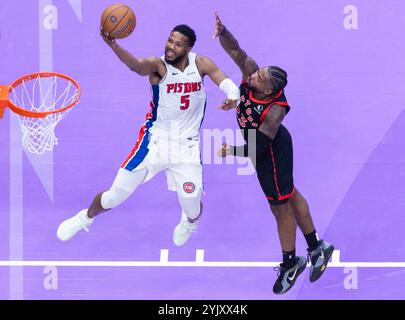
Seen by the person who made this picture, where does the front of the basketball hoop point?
facing to the right of the viewer

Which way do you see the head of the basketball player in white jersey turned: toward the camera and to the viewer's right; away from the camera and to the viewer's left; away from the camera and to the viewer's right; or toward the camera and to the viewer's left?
toward the camera and to the viewer's left

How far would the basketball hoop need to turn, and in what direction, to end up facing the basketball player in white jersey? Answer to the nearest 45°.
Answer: approximately 45° to its right

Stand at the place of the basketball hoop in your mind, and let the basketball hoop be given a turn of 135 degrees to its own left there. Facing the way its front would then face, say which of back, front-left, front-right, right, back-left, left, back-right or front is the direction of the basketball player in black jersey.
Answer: back
